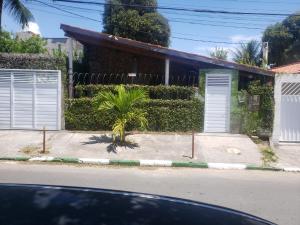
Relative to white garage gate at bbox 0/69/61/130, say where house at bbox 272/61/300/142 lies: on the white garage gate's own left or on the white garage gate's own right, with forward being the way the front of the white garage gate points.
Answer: on the white garage gate's own left

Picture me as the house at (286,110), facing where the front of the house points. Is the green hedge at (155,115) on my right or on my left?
on my right

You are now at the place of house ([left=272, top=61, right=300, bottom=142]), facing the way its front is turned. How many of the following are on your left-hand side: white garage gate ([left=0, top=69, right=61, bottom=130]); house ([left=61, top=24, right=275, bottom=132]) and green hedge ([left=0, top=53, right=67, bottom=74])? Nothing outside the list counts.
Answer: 0

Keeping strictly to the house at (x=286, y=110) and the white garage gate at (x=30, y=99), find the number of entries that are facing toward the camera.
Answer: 2

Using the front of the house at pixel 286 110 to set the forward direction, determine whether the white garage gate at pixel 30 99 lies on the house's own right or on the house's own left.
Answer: on the house's own right

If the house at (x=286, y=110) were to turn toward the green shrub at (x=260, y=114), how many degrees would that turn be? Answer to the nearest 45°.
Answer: approximately 90° to its right

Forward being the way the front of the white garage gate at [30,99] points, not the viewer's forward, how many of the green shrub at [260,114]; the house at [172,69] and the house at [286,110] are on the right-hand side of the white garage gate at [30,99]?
0

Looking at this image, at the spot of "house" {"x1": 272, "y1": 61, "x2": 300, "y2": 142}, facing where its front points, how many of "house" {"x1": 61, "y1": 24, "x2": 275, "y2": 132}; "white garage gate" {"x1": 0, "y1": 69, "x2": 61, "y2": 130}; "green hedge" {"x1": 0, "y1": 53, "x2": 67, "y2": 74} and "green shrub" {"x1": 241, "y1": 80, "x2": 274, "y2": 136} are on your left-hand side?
0

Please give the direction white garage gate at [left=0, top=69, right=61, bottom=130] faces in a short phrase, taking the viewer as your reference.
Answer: facing the viewer
